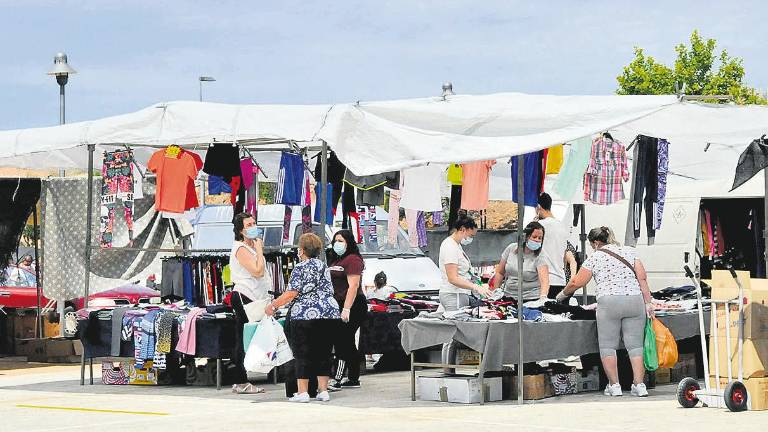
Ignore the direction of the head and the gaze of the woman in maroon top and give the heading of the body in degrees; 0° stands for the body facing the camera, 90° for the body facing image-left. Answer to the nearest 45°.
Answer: approximately 45°

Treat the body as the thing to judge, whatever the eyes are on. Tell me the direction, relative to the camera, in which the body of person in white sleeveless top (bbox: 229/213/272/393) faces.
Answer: to the viewer's right

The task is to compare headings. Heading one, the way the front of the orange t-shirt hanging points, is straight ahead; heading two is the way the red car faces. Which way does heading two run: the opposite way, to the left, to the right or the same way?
to the left

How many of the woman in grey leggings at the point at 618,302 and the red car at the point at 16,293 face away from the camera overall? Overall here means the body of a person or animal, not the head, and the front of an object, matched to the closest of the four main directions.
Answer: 1

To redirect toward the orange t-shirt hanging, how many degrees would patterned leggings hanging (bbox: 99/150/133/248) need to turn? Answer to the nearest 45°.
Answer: approximately 45° to its left

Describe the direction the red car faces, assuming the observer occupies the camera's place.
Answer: facing to the right of the viewer

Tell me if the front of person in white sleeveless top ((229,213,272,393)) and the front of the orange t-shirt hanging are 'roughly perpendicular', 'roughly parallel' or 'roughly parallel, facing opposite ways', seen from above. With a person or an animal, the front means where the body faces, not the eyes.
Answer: roughly perpendicular

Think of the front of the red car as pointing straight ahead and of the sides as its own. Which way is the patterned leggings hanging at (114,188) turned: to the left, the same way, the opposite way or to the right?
to the right

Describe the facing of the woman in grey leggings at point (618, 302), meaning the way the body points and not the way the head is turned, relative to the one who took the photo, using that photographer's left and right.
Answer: facing away from the viewer
